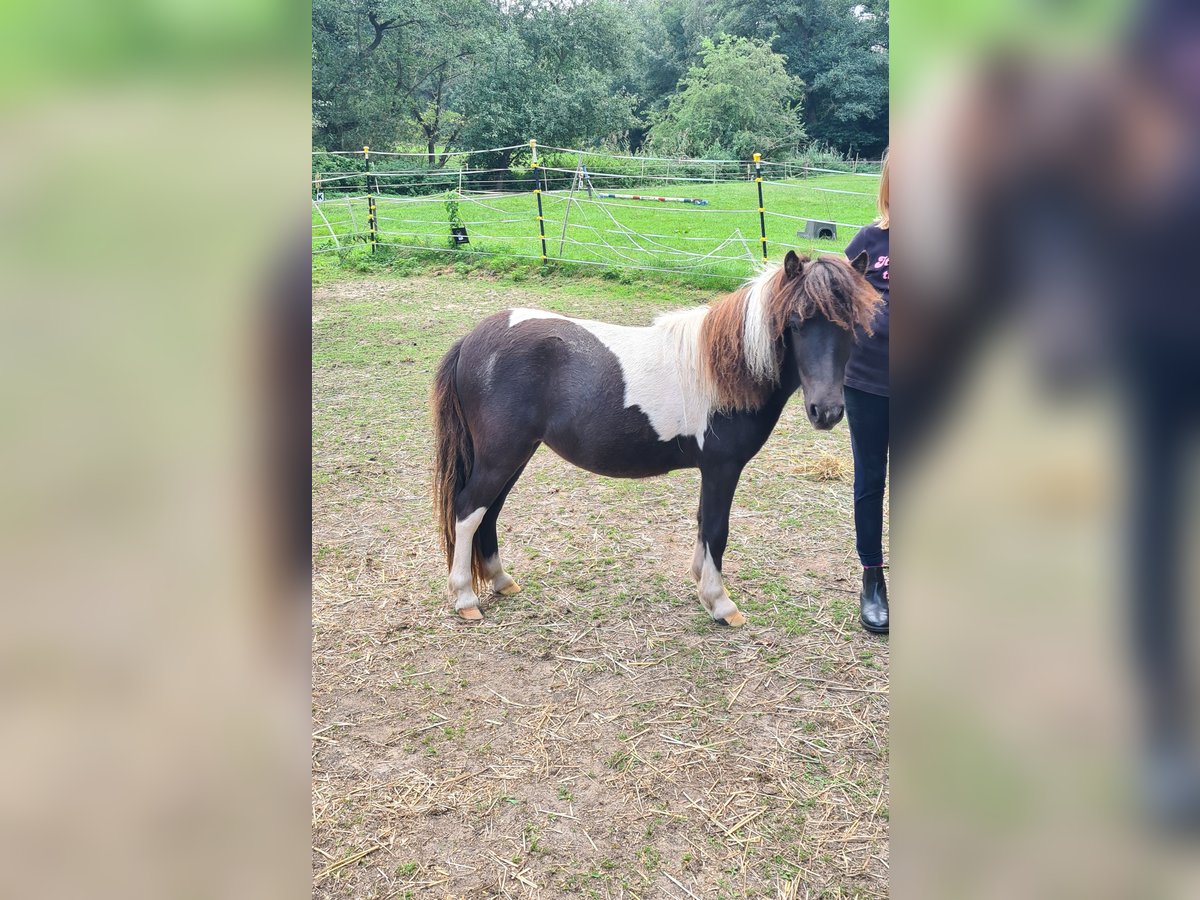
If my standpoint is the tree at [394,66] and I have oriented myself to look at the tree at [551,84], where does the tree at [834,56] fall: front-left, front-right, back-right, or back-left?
front-left

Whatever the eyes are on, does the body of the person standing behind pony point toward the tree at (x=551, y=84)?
no

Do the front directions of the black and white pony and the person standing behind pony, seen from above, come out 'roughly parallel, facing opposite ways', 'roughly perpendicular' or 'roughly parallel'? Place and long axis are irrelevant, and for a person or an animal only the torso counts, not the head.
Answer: roughly perpendicular

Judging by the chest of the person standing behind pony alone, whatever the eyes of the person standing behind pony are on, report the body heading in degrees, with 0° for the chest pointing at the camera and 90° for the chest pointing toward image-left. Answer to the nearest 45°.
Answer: approximately 0°

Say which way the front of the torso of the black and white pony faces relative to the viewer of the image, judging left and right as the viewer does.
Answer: facing to the right of the viewer

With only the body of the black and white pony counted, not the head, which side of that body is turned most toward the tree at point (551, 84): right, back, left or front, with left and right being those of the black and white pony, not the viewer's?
left

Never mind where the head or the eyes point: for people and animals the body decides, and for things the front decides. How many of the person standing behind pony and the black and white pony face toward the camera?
1

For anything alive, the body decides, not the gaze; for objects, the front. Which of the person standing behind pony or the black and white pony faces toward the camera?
the person standing behind pony

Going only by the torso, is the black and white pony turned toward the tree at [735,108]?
no

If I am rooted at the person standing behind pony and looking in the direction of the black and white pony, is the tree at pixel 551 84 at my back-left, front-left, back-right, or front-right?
front-right
